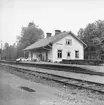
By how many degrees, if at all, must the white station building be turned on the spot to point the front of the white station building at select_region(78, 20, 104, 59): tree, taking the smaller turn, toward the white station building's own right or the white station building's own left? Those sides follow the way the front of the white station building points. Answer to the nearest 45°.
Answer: approximately 180°

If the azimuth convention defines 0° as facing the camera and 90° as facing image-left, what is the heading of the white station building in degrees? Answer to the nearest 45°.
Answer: approximately 45°
